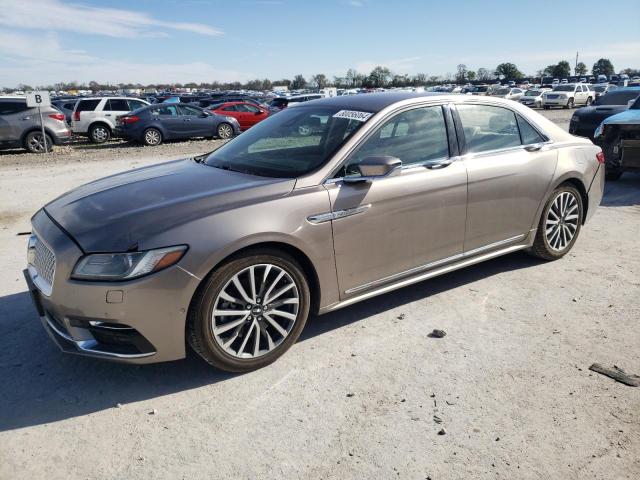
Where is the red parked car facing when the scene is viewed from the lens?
facing away from the viewer and to the right of the viewer

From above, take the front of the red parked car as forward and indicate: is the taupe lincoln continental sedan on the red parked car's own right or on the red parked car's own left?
on the red parked car's own right

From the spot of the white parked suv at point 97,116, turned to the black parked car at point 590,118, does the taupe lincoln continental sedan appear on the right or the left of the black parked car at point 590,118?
right

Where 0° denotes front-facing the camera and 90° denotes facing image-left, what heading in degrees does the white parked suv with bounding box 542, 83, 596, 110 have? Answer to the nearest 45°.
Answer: approximately 45°

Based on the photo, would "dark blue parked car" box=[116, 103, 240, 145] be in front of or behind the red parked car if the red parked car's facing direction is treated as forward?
behind

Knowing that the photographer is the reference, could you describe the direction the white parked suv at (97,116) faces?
facing to the right of the viewer

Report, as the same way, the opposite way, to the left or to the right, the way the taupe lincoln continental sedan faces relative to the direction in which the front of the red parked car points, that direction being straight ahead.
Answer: the opposite way

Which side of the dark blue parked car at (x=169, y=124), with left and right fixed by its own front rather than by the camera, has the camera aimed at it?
right
